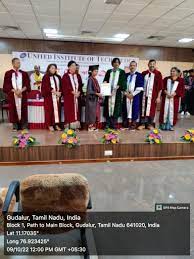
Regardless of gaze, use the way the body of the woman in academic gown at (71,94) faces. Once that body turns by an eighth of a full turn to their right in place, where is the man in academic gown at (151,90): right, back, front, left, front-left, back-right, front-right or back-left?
left

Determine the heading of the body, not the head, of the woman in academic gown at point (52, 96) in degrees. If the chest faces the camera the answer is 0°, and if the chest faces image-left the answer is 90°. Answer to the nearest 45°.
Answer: approximately 315°

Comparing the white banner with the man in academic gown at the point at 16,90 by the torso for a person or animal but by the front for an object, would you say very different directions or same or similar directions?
same or similar directions

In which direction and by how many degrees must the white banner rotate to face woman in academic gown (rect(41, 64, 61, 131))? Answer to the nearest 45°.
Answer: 0° — it already faces them

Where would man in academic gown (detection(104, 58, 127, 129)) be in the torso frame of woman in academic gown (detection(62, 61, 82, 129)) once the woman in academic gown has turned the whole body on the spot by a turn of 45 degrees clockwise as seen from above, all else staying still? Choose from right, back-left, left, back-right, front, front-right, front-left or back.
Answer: left

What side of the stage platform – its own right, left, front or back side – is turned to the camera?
front

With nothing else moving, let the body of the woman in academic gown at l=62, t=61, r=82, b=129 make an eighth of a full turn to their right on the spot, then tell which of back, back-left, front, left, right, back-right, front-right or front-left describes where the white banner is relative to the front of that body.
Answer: back

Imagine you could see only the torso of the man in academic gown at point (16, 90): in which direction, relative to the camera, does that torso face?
toward the camera

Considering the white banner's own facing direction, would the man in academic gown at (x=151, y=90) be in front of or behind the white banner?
in front

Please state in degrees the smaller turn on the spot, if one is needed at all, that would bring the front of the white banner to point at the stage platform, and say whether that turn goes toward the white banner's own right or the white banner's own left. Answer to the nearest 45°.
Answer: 0° — it already faces it

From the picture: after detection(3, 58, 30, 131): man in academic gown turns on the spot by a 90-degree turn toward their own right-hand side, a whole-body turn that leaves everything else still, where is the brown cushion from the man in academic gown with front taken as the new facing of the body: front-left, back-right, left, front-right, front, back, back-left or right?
left

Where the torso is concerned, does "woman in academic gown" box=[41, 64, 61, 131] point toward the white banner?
no

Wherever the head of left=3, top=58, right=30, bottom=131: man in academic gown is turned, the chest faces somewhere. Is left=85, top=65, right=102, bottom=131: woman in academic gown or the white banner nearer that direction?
the woman in academic gown

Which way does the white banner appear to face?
toward the camera

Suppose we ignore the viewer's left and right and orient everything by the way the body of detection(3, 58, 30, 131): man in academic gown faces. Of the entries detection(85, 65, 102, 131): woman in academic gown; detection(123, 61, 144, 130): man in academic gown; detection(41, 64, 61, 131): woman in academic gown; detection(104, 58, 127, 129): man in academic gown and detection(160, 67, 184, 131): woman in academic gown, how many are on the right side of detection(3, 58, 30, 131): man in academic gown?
0
